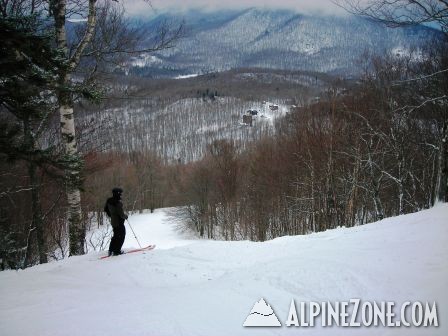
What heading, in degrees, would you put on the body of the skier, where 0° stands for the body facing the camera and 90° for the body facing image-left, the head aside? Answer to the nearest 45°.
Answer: approximately 270°
